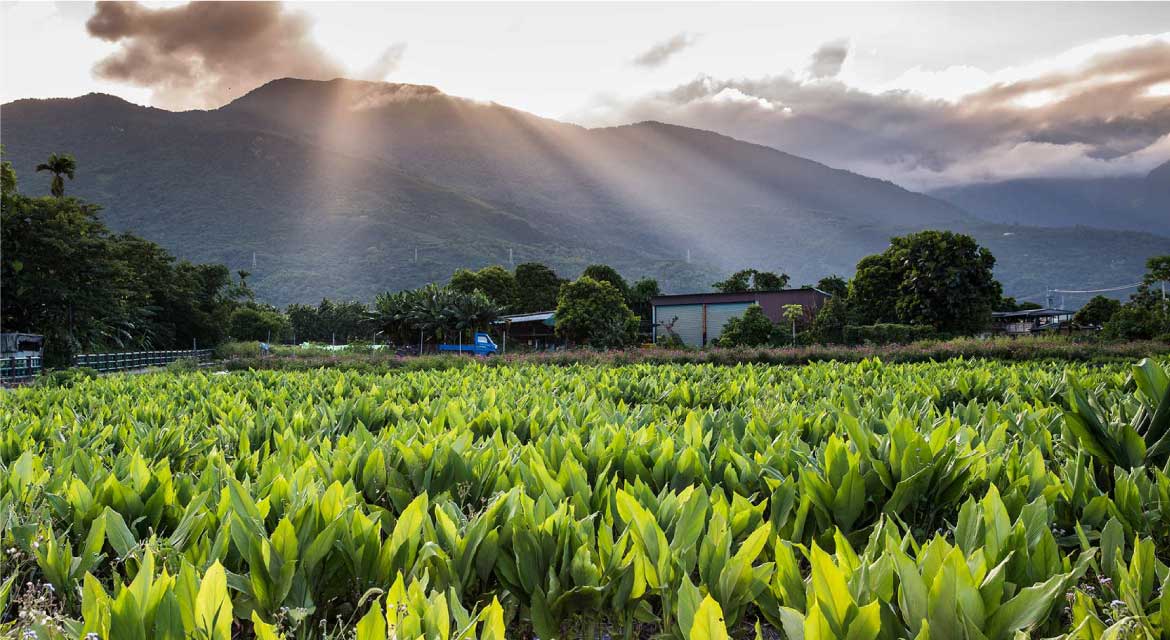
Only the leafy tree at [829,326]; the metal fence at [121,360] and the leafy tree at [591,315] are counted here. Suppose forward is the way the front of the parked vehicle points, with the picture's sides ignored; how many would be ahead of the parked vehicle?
2

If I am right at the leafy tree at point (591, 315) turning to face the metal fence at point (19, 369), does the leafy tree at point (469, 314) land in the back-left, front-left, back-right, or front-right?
front-right

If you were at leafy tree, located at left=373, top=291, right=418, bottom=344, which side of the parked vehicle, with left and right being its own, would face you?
back

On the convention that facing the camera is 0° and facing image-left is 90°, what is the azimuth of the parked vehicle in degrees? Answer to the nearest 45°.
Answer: approximately 270°

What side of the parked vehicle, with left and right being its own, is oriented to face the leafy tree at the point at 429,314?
back

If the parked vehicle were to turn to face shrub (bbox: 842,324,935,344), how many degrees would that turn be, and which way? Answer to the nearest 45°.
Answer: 0° — it already faces it

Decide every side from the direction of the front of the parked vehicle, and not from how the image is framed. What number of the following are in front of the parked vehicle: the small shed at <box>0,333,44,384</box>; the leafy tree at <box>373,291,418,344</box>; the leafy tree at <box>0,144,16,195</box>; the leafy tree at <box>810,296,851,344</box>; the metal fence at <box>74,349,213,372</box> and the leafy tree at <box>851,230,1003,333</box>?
2

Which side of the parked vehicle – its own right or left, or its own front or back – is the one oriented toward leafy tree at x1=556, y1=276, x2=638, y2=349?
front

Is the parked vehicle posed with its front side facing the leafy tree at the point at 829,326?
yes

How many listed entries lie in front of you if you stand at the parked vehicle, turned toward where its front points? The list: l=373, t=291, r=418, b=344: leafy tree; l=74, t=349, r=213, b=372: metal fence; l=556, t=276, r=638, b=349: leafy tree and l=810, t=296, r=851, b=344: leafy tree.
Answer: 2

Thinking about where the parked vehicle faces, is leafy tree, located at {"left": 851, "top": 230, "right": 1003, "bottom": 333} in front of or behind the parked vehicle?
in front

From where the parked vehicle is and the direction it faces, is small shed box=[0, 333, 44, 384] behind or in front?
behind

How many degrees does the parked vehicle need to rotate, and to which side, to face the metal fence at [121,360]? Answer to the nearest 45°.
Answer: approximately 135° to its right

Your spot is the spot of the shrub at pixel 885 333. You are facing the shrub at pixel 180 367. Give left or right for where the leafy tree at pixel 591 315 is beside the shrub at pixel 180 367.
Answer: right

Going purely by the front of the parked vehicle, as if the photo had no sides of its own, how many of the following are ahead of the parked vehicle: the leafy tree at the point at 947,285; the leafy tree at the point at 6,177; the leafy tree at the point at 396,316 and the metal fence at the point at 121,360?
1
